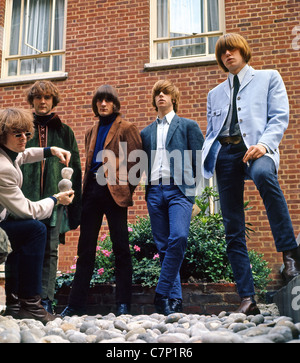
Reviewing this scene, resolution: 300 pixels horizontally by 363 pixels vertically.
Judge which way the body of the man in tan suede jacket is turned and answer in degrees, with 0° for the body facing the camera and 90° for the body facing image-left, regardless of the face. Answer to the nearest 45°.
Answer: approximately 45°

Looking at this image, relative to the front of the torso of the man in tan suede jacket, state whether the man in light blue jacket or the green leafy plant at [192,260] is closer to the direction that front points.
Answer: the man in light blue jacket

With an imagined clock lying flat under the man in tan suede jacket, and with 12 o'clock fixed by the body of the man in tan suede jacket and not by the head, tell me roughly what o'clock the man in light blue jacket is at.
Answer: The man in light blue jacket is roughly at 9 o'clock from the man in tan suede jacket.

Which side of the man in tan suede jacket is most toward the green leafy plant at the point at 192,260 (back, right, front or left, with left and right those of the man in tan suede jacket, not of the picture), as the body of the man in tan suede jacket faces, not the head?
back

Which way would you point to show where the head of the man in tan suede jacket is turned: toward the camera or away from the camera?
toward the camera

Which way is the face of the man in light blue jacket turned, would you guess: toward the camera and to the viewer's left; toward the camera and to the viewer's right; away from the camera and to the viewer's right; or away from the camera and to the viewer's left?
toward the camera and to the viewer's left

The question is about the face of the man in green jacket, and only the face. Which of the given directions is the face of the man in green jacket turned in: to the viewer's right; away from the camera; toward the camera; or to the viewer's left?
toward the camera

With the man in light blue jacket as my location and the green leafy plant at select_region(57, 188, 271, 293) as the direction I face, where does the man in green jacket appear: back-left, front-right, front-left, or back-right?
front-left
